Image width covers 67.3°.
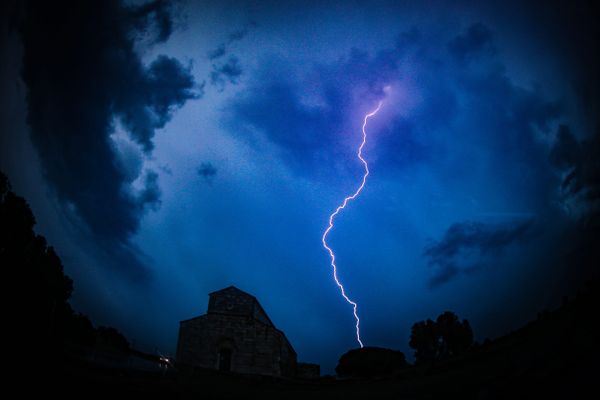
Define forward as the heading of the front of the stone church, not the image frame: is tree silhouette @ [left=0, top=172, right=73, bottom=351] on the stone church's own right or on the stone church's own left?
on the stone church's own right

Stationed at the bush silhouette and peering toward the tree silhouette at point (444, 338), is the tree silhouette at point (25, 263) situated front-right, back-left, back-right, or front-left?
back-right

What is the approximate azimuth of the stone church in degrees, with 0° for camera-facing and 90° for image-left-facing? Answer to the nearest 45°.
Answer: approximately 0°

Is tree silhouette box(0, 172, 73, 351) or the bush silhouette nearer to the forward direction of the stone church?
the tree silhouette

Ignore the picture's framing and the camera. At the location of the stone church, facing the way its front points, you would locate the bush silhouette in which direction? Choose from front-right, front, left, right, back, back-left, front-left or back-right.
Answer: back-left
